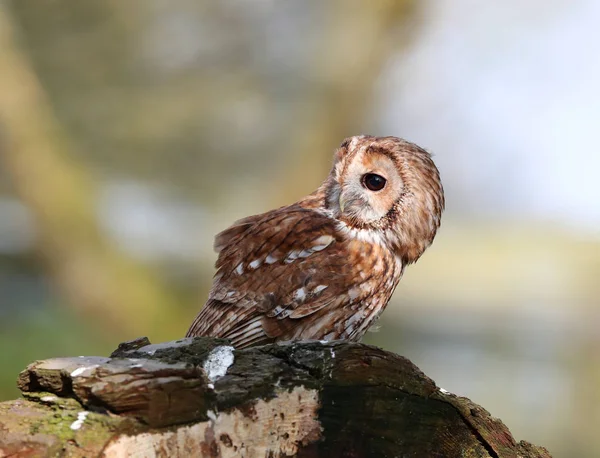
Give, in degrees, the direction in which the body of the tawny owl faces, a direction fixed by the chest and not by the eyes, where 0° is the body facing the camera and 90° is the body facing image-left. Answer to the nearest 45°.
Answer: approximately 270°
